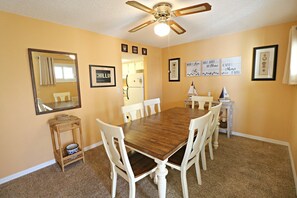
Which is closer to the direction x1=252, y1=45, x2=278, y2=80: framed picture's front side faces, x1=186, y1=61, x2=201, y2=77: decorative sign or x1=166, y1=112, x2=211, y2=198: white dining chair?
the white dining chair

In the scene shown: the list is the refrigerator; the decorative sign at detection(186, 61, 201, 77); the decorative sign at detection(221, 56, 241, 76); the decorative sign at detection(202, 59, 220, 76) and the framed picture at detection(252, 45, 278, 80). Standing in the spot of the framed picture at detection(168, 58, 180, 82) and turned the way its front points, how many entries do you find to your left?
4

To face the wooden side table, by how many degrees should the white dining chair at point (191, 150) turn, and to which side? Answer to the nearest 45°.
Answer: approximately 45° to its left

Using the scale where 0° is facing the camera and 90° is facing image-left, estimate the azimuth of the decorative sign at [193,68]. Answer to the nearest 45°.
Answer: approximately 0°

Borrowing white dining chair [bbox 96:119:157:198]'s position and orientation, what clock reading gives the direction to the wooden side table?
The wooden side table is roughly at 9 o'clock from the white dining chair.

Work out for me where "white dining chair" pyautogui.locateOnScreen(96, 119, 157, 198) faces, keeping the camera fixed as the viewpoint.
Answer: facing away from the viewer and to the right of the viewer

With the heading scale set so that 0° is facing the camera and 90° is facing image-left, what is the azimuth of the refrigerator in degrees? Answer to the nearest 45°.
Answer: approximately 315°

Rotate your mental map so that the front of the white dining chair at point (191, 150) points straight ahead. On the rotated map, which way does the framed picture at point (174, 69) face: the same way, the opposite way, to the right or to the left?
to the left

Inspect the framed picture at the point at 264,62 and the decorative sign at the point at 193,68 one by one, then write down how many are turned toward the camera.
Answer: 2
